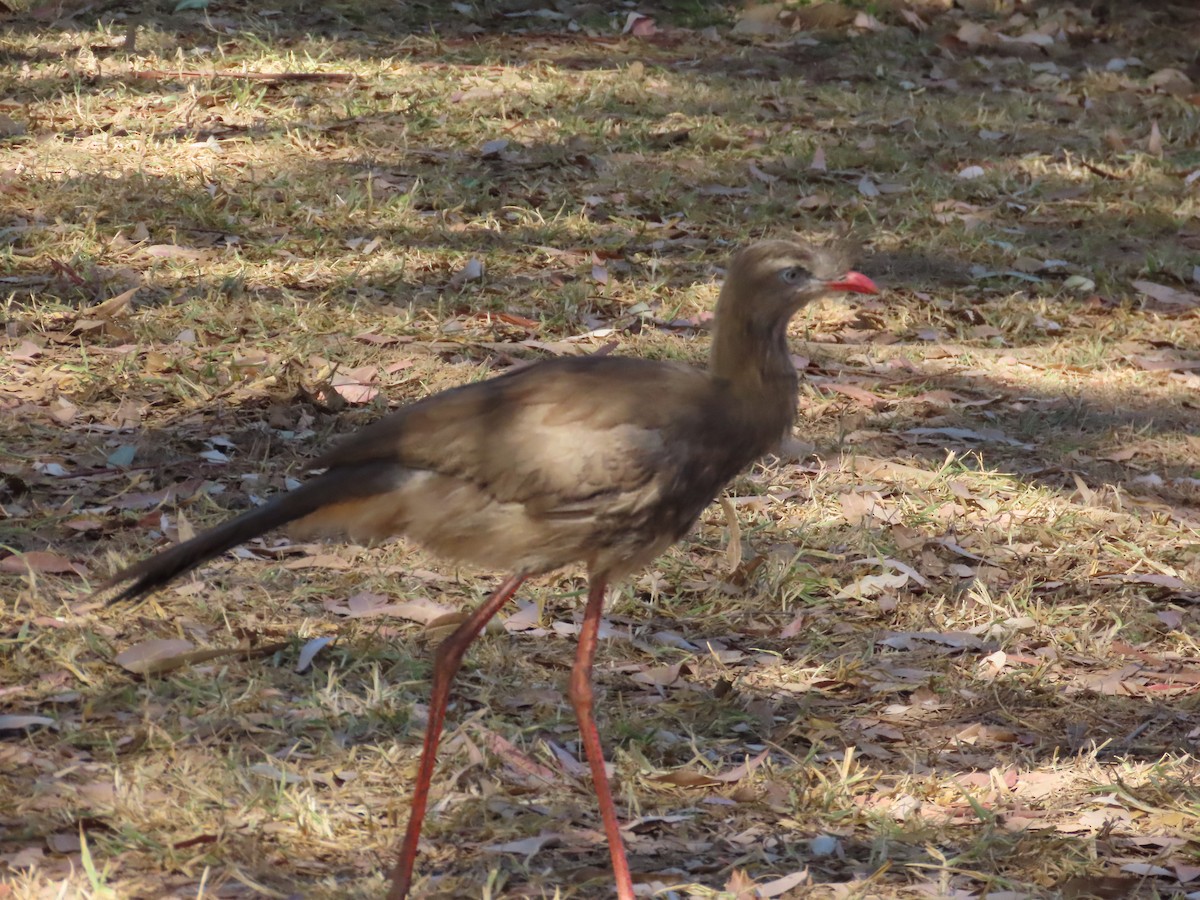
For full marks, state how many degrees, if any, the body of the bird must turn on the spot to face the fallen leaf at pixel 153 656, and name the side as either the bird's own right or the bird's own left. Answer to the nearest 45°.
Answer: approximately 135° to the bird's own left

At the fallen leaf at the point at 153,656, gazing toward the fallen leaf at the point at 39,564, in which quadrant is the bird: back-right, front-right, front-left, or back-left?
back-right

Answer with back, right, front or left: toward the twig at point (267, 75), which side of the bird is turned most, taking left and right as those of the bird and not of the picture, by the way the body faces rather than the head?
left

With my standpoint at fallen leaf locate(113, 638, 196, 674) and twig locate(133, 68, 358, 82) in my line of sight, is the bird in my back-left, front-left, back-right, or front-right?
back-right

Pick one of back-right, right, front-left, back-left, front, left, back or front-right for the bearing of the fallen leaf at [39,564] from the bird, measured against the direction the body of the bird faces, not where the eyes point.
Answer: back-left

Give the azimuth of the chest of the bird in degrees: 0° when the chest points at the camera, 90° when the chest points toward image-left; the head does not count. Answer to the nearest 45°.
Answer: approximately 270°

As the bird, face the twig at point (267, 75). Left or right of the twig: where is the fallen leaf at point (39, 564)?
left

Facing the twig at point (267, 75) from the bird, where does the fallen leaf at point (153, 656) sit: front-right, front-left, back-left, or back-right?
front-left
